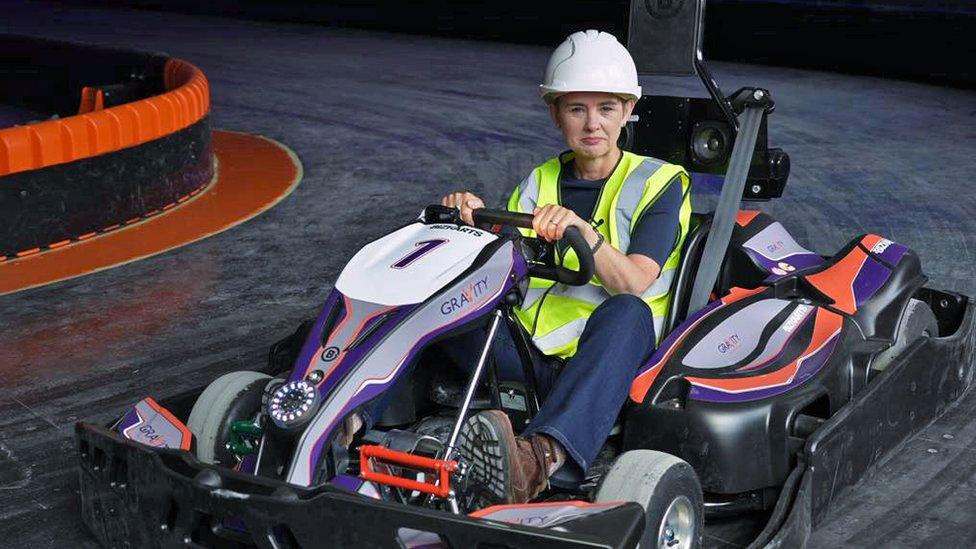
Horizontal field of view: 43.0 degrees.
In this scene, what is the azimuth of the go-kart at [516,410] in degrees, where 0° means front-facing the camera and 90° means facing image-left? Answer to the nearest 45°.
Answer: approximately 45°

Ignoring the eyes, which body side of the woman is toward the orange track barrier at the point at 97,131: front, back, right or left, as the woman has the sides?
right

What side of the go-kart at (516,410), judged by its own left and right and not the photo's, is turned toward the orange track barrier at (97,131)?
right

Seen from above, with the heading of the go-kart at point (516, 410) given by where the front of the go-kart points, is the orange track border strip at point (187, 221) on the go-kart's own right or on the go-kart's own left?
on the go-kart's own right

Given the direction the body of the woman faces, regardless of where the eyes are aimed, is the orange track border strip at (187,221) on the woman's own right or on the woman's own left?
on the woman's own right
